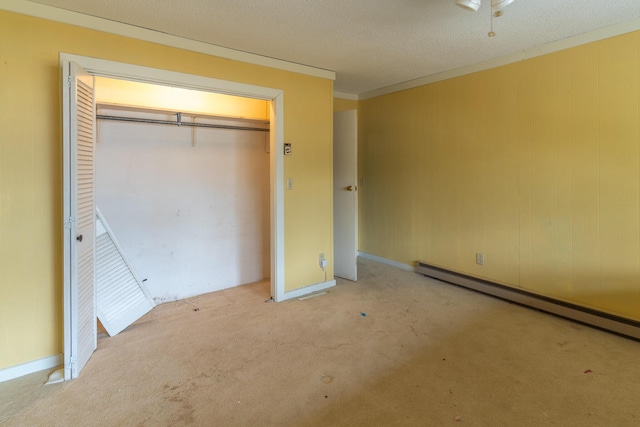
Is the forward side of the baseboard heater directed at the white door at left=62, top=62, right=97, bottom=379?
yes

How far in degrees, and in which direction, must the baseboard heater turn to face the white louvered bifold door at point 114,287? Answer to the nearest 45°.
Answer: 0° — it already faces it

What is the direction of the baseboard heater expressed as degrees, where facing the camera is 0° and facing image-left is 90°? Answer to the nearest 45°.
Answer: approximately 45°
